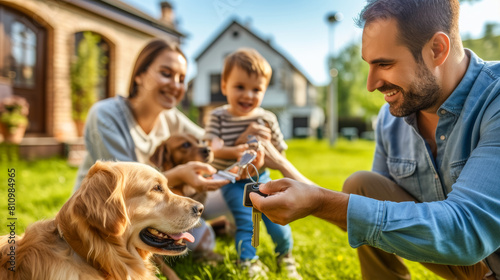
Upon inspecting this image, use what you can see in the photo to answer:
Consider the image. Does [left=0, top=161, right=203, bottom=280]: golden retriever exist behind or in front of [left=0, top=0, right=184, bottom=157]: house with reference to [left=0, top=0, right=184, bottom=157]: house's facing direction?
in front

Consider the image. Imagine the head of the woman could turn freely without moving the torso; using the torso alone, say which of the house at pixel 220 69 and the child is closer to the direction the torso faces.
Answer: the child

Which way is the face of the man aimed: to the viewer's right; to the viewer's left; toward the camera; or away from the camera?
to the viewer's left

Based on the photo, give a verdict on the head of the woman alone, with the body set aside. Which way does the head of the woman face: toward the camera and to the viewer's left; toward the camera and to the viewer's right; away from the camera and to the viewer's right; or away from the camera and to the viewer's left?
toward the camera and to the viewer's right

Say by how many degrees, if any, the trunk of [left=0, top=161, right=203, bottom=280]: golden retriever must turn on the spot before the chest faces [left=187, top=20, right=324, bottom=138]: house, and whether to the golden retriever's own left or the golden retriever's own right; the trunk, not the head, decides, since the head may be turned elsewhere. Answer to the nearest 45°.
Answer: approximately 45° to the golden retriever's own left

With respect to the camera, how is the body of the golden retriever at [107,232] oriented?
to the viewer's right

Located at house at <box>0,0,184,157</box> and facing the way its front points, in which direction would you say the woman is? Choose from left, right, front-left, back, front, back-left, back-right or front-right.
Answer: front-right

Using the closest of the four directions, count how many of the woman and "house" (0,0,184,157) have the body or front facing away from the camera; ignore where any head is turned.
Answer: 0

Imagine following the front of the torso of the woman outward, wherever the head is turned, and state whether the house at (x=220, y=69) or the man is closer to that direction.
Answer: the man
